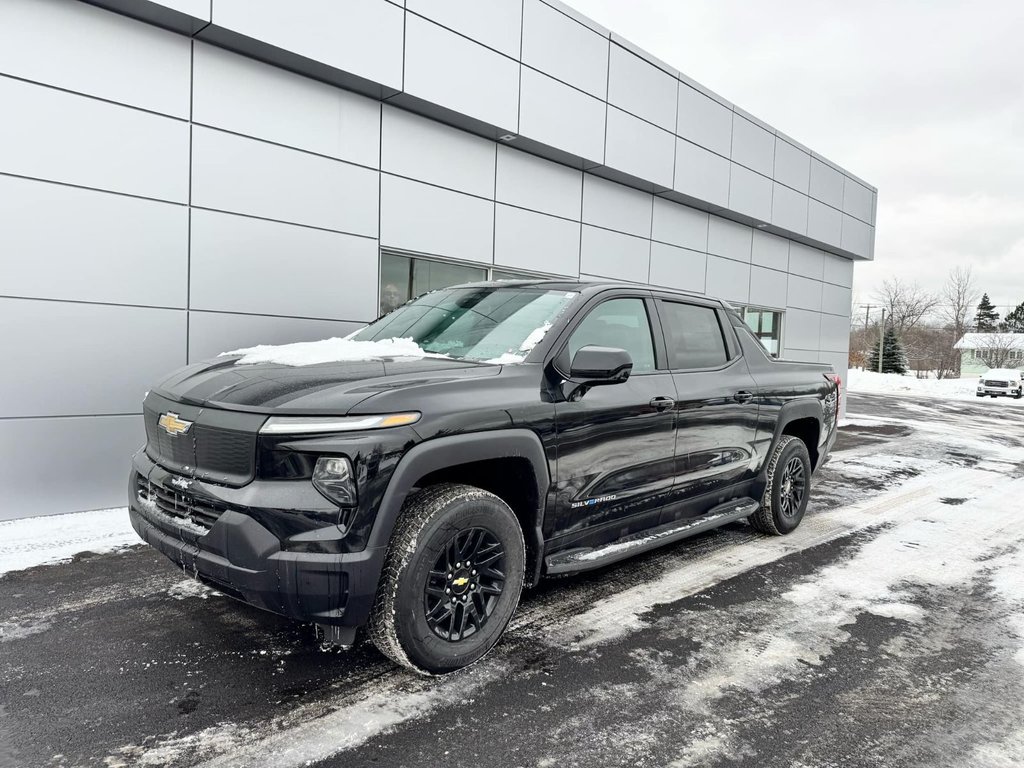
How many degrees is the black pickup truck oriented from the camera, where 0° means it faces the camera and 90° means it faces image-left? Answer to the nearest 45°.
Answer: approximately 45°

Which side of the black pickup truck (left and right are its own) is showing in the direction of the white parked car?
back

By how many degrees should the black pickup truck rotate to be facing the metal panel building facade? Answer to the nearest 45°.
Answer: approximately 90° to its right

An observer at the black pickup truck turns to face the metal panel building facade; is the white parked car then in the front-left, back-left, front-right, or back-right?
front-right
